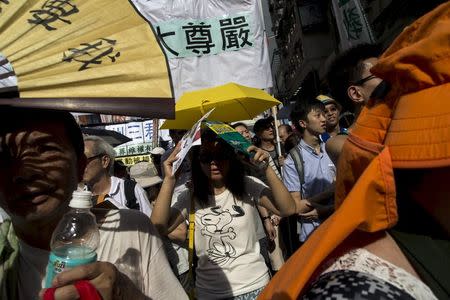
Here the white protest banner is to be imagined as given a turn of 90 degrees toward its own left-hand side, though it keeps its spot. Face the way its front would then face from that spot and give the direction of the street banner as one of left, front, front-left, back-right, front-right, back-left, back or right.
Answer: front-left

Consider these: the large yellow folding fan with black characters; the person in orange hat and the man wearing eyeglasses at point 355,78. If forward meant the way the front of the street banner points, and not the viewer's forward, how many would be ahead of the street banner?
3

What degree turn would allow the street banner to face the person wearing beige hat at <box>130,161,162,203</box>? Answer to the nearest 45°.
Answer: approximately 90° to its right

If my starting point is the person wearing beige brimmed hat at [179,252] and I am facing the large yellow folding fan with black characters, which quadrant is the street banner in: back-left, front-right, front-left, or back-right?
back-left

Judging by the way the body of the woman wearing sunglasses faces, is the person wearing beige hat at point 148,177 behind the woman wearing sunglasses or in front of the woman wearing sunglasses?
behind

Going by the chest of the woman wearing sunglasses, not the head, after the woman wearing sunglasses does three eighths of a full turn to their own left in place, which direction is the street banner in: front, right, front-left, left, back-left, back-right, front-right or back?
front

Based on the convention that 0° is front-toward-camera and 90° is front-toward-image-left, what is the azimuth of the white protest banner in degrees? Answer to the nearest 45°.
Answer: approximately 0°
